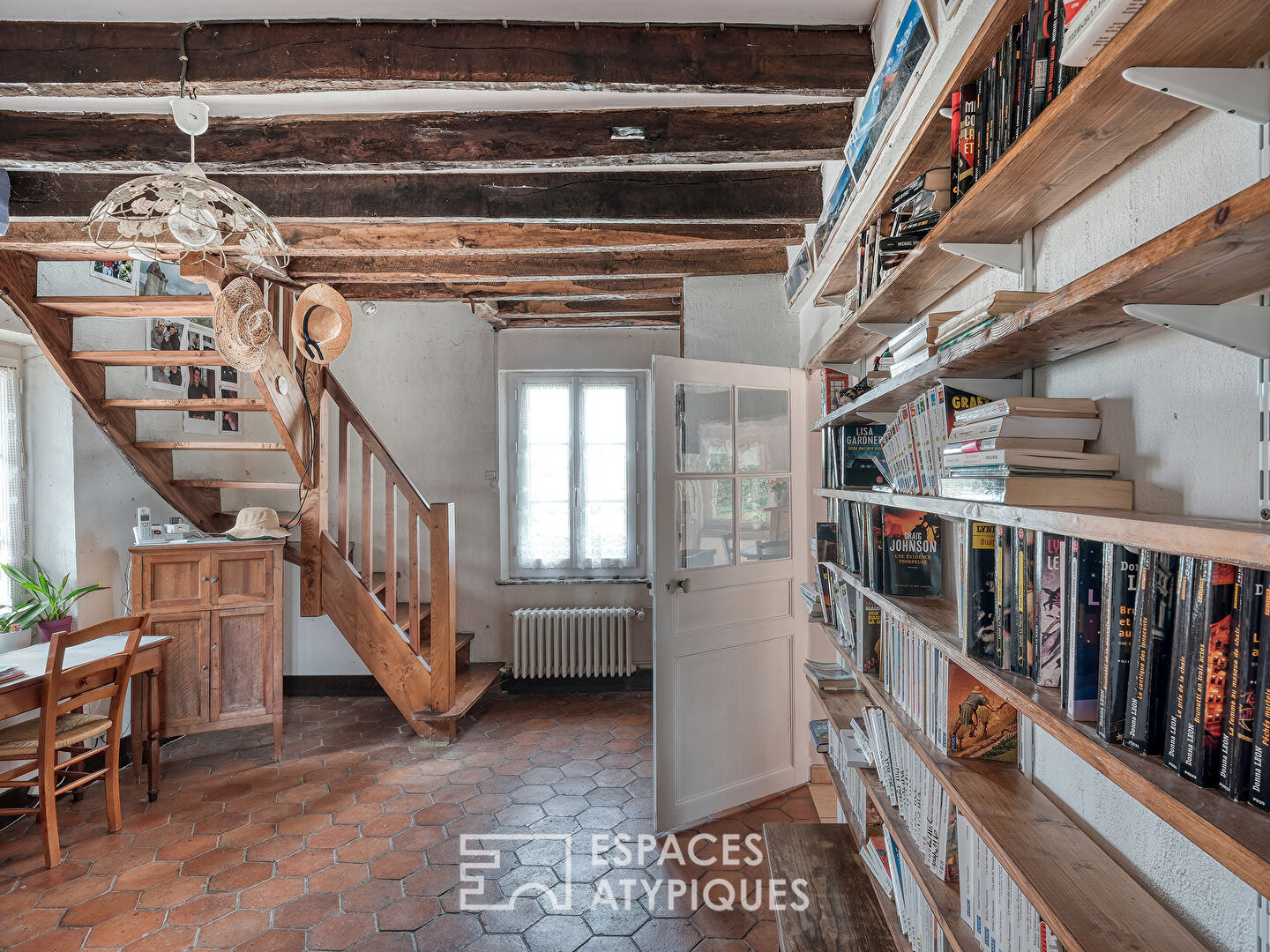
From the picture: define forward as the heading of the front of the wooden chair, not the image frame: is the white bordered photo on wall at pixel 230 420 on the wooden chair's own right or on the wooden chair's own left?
on the wooden chair's own right

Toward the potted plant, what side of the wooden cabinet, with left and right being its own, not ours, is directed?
right

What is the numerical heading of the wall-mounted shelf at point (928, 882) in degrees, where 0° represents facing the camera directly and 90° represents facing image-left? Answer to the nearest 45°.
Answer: approximately 90°

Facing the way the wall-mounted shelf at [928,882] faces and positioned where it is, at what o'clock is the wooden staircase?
The wooden staircase is roughly at 1 o'clock from the wall-mounted shelf.

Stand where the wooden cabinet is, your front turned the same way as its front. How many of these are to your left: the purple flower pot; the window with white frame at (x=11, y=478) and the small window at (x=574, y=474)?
1

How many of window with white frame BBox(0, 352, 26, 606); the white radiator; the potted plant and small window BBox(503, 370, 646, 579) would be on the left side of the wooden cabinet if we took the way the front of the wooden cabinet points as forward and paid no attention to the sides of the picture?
2
